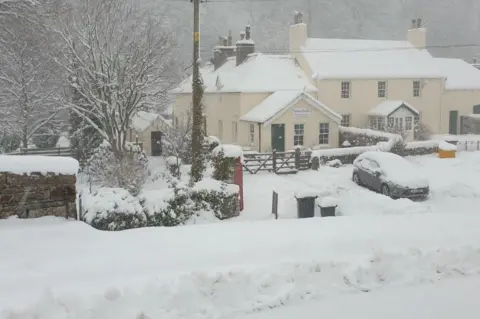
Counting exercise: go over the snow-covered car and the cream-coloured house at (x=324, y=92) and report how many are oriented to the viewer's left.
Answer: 0

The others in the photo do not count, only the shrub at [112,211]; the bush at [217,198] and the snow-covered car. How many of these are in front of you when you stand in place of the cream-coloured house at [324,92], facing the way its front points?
3

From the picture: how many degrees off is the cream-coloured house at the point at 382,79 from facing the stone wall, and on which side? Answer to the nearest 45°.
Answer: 0° — it already faces it

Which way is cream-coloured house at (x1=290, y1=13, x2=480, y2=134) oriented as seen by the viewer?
toward the camera

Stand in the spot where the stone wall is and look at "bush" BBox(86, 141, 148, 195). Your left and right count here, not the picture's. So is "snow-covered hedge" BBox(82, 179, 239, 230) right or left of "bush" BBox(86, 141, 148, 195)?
right

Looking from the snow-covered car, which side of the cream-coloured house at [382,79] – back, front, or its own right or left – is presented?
front

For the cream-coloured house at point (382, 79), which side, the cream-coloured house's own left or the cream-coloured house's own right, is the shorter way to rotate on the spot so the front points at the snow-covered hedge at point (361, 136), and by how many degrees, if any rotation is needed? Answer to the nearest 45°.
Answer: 0° — it already faces it

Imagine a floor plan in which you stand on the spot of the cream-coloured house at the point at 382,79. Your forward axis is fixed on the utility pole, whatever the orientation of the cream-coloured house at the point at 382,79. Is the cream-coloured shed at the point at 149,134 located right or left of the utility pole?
right

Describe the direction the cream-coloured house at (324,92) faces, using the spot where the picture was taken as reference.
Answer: facing the viewer

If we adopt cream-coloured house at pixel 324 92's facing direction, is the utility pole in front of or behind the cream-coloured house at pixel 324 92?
in front

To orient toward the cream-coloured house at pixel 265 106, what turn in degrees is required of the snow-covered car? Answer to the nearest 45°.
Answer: approximately 180°

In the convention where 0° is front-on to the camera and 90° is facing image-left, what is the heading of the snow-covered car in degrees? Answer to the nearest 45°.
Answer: approximately 315°

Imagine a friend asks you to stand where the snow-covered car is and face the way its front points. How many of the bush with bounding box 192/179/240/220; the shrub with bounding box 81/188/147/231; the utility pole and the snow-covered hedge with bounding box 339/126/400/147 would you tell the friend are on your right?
3

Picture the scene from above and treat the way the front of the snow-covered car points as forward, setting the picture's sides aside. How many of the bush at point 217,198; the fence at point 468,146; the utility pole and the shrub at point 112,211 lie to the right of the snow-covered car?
3
